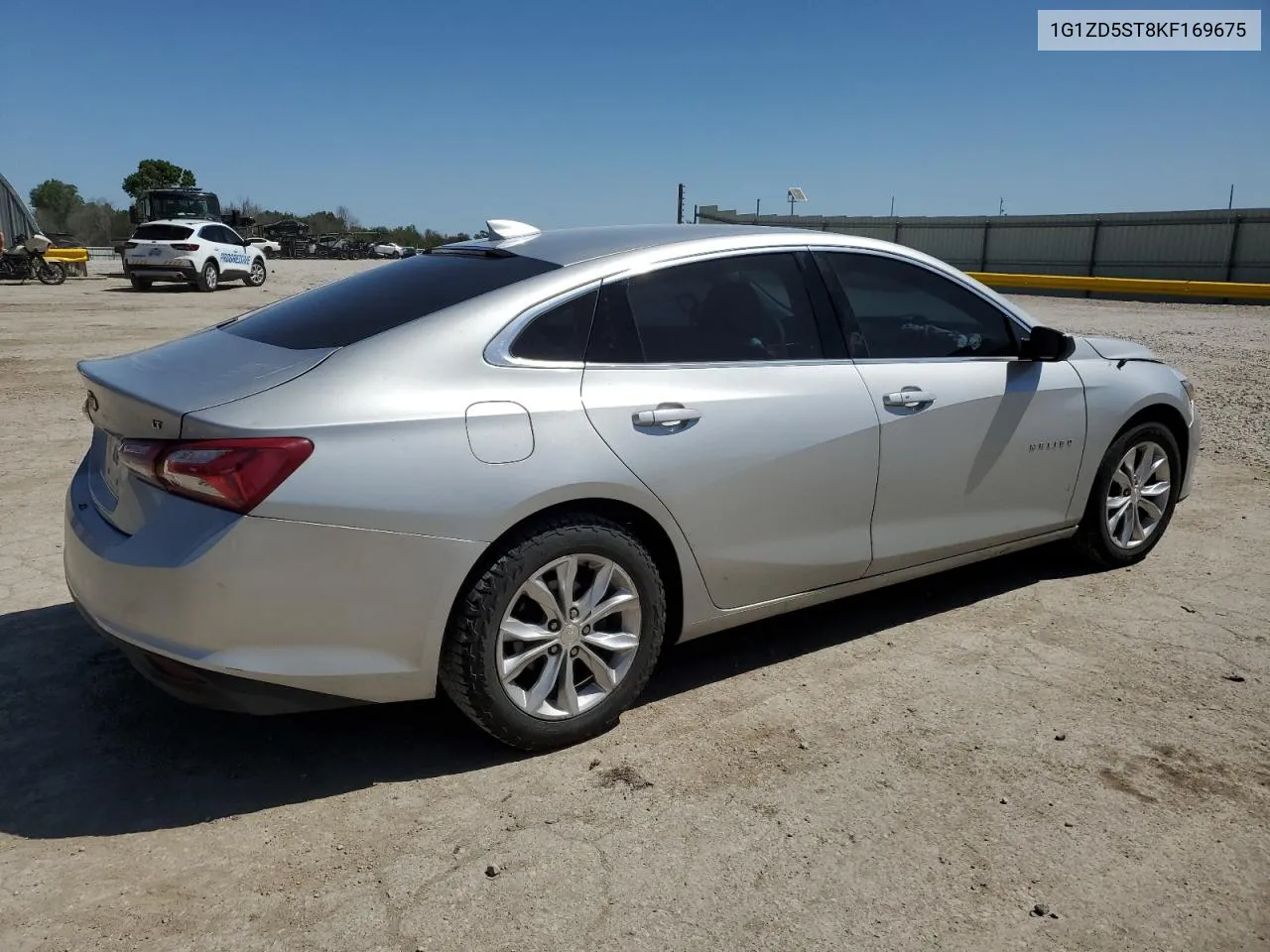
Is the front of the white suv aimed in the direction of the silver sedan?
no

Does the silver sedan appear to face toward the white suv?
no

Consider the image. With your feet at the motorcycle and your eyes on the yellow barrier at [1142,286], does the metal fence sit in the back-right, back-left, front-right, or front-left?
front-left

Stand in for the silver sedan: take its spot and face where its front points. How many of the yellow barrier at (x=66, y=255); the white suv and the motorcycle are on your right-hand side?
0

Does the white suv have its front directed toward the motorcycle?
no

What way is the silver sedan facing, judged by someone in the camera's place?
facing away from the viewer and to the right of the viewer

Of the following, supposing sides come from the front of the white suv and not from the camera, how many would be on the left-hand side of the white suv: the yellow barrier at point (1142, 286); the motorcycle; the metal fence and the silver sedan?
1

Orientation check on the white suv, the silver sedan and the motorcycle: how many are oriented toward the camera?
0

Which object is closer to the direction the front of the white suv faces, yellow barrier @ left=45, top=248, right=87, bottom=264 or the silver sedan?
the yellow barrier

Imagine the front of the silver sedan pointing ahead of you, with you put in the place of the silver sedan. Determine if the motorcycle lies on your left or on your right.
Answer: on your left

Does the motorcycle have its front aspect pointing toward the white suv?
no

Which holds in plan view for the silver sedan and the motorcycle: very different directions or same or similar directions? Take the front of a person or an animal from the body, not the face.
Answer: same or similar directions

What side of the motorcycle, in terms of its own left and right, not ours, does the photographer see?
right

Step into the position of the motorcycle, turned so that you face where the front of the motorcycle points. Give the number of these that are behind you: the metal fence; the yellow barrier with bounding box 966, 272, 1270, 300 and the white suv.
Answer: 0

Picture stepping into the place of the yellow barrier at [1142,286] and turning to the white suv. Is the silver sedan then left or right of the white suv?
left

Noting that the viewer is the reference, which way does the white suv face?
facing away from the viewer and to the right of the viewer

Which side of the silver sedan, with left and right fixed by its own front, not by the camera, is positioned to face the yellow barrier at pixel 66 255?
left
